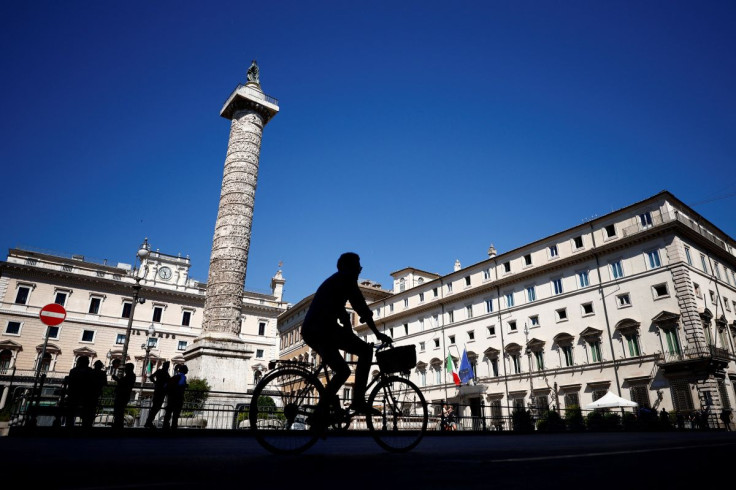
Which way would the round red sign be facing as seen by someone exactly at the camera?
facing the viewer

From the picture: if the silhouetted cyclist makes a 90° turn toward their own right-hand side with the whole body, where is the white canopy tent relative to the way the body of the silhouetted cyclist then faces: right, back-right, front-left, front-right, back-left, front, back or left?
back-left

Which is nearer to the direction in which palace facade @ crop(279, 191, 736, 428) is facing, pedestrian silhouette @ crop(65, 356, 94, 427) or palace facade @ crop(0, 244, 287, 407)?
the pedestrian silhouette

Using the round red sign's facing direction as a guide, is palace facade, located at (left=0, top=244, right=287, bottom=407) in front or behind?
behind

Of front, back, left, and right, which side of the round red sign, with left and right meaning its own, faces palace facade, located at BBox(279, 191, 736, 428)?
left

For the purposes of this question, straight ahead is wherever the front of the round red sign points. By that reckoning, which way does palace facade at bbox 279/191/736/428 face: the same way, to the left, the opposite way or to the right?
to the right

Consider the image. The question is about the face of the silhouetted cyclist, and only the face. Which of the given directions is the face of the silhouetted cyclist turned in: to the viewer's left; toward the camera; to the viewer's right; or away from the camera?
to the viewer's right

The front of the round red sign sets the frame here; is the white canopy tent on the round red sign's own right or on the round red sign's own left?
on the round red sign's own left

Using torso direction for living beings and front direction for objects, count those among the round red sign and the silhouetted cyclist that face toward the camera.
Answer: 1

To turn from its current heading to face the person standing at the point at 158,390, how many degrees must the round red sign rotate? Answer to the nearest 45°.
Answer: approximately 90° to its left

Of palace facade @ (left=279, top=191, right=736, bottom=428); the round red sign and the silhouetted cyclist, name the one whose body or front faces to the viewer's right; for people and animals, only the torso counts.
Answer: the silhouetted cyclist

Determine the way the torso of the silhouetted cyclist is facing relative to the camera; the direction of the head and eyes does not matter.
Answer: to the viewer's right

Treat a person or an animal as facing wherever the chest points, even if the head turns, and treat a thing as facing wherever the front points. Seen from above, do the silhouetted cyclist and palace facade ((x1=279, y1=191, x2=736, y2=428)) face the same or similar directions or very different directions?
very different directions

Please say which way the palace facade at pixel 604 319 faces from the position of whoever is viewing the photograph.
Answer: facing the viewer and to the left of the viewer
